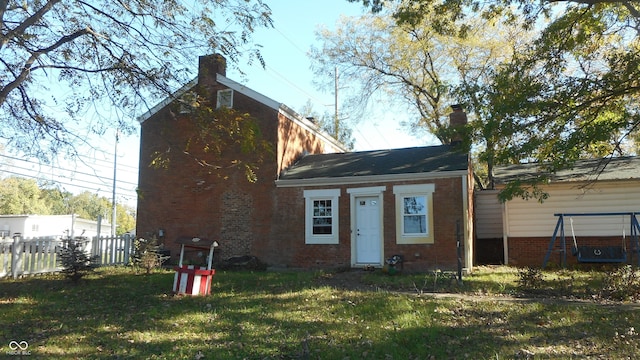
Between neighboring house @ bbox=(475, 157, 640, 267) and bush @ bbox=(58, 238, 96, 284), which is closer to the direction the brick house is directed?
the bush

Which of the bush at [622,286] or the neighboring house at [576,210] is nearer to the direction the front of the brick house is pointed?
the bush

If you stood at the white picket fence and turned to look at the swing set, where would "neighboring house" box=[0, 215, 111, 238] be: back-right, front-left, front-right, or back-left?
back-left

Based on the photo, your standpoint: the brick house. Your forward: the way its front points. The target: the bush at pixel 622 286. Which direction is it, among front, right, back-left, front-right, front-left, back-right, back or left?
front-left

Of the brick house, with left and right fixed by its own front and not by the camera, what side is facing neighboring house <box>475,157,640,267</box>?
left

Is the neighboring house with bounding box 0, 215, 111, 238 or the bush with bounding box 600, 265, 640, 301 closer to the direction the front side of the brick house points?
the bush

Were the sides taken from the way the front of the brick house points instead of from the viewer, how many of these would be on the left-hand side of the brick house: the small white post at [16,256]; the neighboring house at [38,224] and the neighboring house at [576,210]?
1

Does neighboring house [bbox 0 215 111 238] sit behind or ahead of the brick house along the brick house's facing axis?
behind

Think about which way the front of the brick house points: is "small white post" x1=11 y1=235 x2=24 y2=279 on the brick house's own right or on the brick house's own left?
on the brick house's own right

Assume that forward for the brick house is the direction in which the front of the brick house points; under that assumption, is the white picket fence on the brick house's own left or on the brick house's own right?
on the brick house's own right

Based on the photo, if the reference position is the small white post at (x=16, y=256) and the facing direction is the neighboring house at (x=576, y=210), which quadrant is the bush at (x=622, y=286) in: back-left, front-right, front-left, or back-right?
front-right

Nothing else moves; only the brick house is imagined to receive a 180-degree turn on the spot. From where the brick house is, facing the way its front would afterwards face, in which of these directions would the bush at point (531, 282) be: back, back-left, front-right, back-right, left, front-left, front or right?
back-right

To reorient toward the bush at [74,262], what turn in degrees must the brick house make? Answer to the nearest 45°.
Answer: approximately 45° to its right

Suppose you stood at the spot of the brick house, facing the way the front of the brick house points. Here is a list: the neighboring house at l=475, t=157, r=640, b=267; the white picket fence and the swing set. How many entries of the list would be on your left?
2

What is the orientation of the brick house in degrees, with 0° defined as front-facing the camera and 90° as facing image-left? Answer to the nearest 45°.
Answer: approximately 0°

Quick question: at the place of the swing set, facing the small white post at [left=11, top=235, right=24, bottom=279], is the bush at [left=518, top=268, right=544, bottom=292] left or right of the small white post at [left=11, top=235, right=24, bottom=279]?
left
